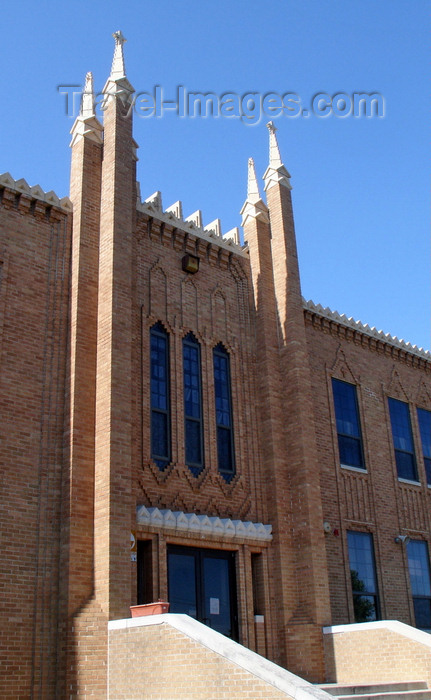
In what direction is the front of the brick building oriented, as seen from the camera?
facing the viewer and to the right of the viewer
